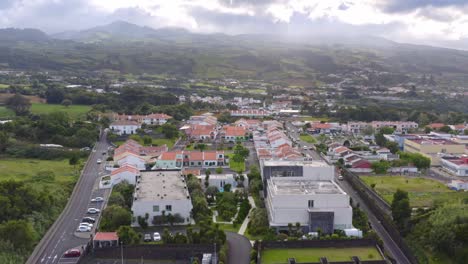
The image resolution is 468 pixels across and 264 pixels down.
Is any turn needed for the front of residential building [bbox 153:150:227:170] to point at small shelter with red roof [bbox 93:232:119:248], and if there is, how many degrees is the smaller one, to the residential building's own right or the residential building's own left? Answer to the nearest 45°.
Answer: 0° — it already faces it

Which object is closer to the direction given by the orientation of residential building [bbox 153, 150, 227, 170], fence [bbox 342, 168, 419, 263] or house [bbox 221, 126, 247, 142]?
the fence

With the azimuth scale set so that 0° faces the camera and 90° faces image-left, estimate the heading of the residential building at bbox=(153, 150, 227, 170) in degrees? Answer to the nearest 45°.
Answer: approximately 0°

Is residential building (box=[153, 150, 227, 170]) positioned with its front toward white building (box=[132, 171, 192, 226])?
yes

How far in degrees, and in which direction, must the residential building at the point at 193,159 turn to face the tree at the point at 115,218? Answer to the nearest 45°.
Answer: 0° — it already faces it

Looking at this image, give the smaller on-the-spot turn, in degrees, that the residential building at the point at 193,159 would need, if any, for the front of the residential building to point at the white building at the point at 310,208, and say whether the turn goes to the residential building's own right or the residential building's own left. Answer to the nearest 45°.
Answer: approximately 45° to the residential building's own left

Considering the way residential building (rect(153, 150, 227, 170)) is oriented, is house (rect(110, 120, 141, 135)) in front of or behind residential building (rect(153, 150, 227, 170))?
behind

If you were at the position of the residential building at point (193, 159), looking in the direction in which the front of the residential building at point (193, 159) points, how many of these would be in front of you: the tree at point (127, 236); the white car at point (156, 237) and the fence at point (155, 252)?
3

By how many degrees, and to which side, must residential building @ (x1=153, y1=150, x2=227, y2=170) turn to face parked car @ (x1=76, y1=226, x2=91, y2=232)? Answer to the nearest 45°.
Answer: approximately 45° to its right

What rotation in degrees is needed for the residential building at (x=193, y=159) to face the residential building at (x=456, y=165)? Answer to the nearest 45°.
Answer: approximately 90° to its left

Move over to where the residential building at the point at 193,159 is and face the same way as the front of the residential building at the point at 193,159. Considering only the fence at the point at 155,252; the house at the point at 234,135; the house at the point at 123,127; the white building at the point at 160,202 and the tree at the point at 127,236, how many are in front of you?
3

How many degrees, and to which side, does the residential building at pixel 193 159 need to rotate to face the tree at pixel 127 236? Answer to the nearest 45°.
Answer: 0° — it already faces it
